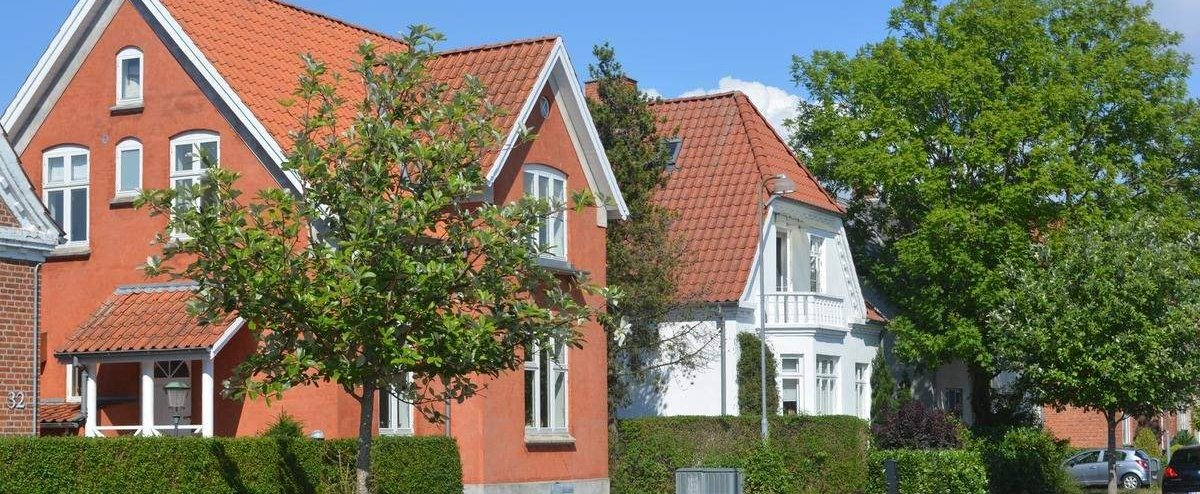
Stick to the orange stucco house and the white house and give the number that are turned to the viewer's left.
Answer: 0

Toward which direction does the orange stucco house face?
toward the camera

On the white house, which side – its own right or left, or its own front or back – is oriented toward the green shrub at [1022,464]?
left

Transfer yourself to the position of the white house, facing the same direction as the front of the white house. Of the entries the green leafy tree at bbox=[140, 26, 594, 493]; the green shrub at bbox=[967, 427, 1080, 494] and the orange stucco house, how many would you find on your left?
1

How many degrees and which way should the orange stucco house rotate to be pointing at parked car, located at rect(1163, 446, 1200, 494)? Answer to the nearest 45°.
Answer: approximately 135° to its left

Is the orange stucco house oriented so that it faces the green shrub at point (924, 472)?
no

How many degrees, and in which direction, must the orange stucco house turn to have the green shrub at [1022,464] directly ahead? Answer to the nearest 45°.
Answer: approximately 135° to its left

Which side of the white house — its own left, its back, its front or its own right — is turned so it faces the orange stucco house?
right

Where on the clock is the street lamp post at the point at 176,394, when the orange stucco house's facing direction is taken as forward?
The street lamp post is roughly at 12 o'clock from the orange stucco house.

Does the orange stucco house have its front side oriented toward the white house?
no

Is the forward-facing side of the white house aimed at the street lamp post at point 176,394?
no

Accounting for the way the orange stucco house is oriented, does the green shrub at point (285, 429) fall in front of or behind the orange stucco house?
in front
